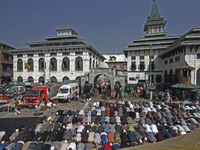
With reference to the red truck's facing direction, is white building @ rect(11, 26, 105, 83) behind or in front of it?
behind

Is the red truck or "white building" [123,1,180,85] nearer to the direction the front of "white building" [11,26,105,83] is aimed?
the red truck

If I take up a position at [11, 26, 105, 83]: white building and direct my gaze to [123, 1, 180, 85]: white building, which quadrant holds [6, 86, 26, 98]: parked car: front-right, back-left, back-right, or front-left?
back-right

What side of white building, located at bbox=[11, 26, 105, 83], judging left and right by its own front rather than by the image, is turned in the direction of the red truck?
front

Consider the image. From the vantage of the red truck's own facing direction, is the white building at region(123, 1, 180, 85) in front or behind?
behind

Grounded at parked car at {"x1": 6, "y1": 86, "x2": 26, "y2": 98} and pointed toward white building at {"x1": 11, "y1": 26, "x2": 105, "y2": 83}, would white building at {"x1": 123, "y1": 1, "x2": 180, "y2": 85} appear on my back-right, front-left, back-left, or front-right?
front-right

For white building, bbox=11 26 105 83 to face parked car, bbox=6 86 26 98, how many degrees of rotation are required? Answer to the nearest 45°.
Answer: approximately 45° to its right

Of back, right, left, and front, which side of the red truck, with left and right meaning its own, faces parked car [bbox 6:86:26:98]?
right

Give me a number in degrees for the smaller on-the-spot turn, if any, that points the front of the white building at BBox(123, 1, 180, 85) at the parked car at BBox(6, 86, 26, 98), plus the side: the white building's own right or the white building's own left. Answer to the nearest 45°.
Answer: approximately 45° to the white building's own right

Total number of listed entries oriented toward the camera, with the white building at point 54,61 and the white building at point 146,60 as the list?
2

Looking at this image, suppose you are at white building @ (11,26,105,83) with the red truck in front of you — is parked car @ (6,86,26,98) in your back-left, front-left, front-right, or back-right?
front-right

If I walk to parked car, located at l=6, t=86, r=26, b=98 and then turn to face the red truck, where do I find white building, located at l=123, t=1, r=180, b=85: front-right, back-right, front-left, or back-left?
front-left

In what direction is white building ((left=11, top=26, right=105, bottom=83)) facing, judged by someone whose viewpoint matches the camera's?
facing the viewer

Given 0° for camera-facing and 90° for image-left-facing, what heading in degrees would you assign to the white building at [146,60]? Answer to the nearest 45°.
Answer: approximately 0°
